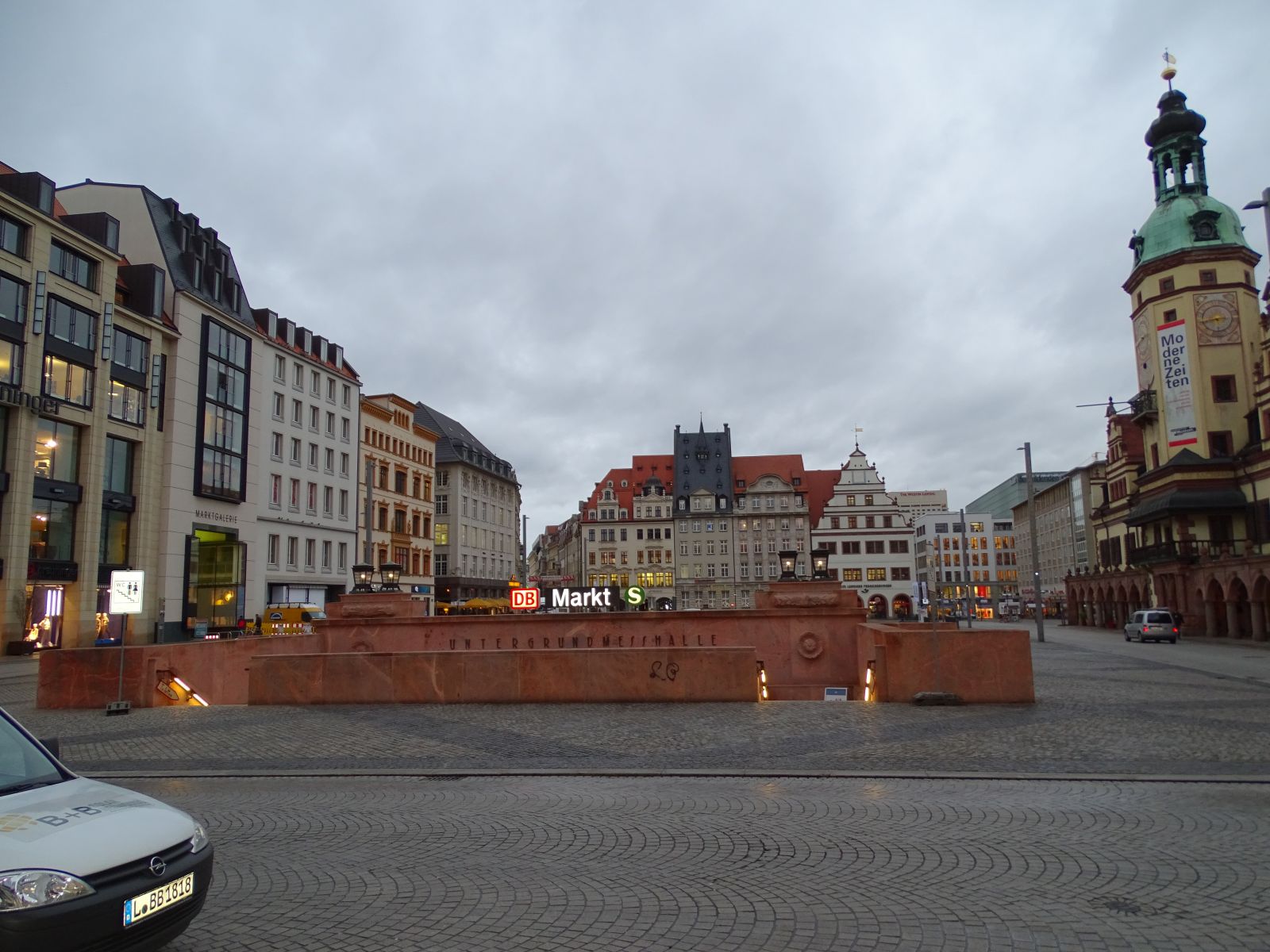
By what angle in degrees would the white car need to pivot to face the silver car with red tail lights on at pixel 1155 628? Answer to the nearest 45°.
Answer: approximately 90° to its left

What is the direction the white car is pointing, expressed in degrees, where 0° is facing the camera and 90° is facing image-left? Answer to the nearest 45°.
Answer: approximately 315°

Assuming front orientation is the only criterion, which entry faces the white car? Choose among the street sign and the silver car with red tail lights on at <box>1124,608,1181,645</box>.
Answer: the street sign

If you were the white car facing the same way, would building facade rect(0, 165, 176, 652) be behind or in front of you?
behind

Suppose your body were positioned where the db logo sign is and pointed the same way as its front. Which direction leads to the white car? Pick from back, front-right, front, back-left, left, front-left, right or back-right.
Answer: front

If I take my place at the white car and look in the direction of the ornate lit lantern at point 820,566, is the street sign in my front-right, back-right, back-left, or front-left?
front-left

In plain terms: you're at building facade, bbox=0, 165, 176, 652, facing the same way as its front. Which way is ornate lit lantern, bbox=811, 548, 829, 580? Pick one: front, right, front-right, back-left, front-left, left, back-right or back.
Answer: front

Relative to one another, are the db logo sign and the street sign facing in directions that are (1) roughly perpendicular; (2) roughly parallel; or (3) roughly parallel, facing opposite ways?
roughly parallel

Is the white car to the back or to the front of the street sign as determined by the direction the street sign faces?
to the front

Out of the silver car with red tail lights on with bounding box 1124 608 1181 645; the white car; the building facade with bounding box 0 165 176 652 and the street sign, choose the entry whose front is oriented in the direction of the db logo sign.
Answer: the building facade

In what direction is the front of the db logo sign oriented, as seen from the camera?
facing the viewer

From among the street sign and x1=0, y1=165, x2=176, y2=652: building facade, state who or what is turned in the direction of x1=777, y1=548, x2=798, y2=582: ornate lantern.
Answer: the building facade
